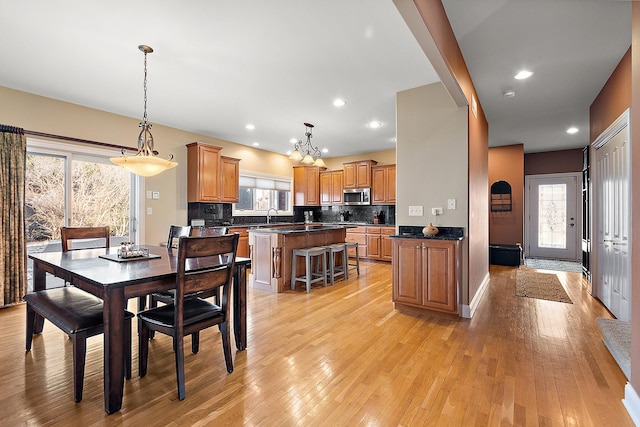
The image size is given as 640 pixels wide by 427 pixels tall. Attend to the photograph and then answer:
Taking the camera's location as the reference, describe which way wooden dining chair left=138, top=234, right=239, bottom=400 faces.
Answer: facing away from the viewer and to the left of the viewer

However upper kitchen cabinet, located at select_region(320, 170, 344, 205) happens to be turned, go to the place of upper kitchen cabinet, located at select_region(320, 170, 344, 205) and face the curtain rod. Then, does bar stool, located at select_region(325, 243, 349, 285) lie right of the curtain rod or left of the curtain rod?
left

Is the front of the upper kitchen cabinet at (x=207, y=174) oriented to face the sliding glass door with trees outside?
no

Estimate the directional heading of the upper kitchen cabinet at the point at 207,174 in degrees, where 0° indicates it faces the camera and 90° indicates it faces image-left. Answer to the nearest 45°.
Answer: approximately 315°

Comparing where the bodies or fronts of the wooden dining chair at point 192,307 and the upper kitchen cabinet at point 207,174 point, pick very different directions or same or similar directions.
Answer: very different directions

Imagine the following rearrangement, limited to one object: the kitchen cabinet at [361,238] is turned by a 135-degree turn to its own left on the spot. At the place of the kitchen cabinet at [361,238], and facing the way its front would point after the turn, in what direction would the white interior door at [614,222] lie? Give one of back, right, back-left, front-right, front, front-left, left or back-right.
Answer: front-right

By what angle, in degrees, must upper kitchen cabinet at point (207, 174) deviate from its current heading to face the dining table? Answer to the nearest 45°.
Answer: approximately 45° to its right

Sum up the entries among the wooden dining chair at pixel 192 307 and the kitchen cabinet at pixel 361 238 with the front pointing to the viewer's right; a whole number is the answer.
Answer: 0

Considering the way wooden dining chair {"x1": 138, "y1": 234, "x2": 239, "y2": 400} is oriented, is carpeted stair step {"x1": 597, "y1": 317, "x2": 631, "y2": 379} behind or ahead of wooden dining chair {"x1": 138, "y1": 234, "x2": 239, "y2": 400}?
behind

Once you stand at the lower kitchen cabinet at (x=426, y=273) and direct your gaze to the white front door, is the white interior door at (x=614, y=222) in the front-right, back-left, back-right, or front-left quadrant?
front-right

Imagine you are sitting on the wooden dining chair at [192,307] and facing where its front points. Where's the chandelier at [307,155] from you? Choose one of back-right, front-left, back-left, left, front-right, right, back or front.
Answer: right

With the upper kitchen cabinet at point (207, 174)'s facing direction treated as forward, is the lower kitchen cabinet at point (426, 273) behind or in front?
in front

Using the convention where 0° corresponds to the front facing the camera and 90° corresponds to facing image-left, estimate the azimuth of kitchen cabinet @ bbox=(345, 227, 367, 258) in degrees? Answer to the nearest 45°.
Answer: approximately 45°

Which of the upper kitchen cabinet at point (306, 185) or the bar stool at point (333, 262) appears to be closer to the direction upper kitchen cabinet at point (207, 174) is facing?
the bar stool

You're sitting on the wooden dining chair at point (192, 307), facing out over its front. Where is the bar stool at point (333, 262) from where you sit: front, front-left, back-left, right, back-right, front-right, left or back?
right

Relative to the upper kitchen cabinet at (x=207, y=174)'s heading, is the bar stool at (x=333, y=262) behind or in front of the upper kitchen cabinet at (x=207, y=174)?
in front
